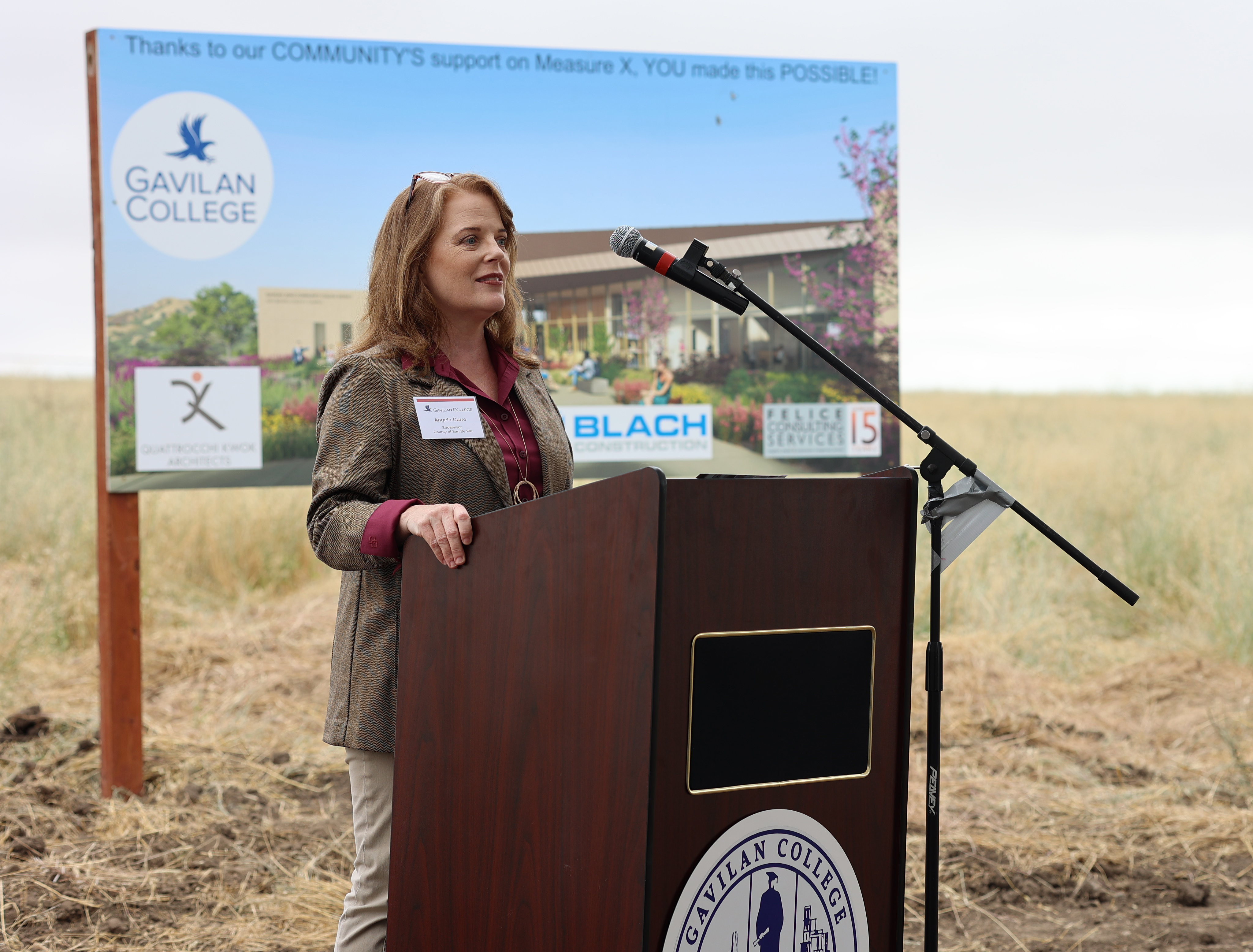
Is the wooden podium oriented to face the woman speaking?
no

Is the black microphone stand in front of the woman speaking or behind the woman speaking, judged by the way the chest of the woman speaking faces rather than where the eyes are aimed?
in front

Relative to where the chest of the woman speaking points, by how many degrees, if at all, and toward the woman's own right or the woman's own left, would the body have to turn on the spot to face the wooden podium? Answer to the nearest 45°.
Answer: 0° — they already face it

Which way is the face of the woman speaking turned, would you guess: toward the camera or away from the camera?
toward the camera

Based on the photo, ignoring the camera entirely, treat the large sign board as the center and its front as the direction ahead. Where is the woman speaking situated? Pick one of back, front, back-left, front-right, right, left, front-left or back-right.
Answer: front

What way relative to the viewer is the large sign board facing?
toward the camera

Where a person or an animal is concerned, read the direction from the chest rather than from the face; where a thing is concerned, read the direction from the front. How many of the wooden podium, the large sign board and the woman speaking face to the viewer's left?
0

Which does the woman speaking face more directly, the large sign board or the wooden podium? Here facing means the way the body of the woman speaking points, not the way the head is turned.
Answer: the wooden podium

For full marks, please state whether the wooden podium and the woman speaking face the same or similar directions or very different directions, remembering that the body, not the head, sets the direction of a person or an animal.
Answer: same or similar directions

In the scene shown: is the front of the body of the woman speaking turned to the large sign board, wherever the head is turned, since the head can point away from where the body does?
no

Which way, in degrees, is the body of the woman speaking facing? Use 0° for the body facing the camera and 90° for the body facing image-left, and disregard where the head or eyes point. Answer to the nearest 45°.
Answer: approximately 315°

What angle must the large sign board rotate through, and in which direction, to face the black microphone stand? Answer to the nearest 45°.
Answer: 0° — it already faces it

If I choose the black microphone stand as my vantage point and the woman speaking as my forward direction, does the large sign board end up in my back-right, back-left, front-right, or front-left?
front-right

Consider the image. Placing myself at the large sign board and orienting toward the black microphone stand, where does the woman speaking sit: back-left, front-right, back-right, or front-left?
front-right
